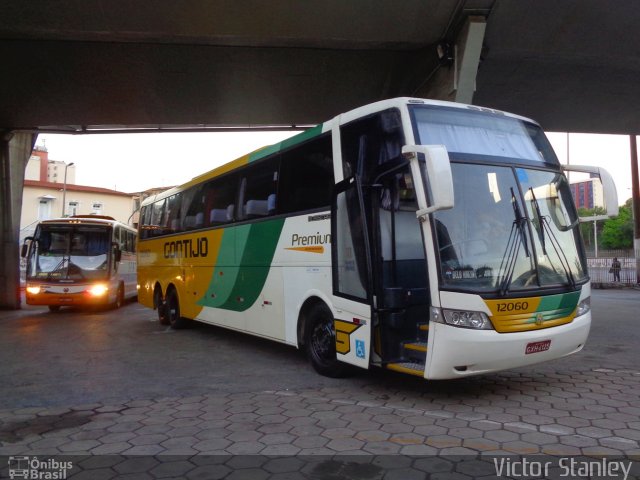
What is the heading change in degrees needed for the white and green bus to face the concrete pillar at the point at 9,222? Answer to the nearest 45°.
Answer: approximately 180°

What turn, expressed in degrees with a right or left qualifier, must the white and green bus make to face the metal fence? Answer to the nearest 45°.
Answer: approximately 90° to its left

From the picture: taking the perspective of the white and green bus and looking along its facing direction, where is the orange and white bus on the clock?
The orange and white bus is roughly at 6 o'clock from the white and green bus.

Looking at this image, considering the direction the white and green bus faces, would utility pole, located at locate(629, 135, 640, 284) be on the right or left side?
on its left

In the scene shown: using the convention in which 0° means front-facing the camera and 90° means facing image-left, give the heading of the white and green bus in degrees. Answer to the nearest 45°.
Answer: approximately 315°
